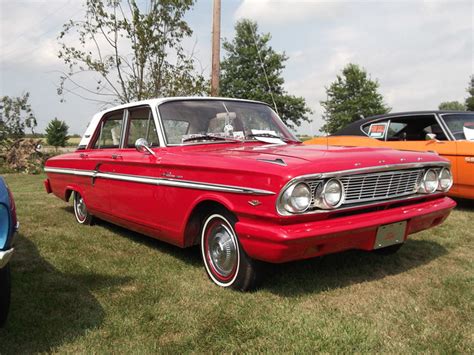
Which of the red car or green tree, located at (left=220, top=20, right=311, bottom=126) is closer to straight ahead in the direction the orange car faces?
the red car

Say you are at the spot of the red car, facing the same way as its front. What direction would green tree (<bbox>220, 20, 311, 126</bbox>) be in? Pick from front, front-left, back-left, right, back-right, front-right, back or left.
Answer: back-left

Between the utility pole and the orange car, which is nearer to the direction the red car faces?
the orange car

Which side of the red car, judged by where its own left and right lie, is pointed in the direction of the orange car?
left

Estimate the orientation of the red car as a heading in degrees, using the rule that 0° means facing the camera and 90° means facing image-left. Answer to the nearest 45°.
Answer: approximately 315°
